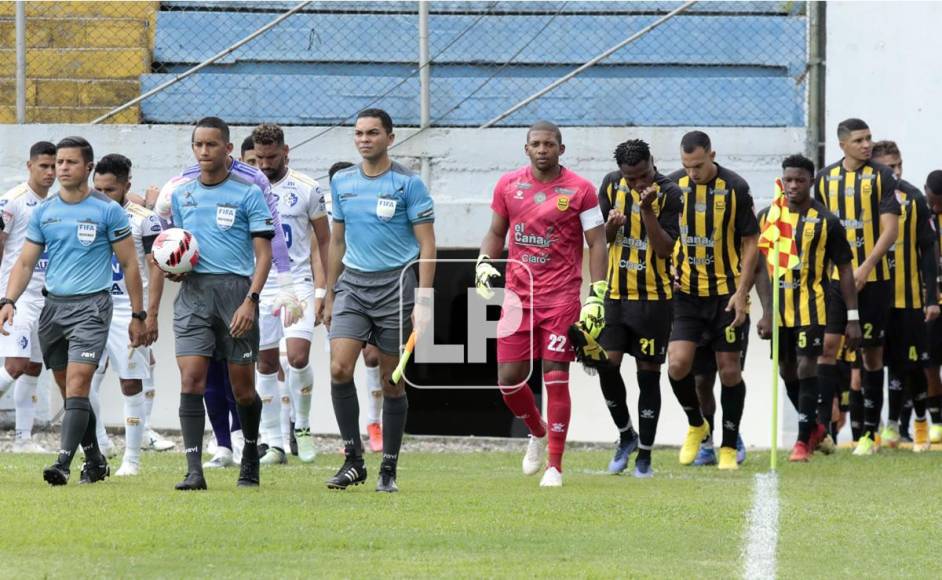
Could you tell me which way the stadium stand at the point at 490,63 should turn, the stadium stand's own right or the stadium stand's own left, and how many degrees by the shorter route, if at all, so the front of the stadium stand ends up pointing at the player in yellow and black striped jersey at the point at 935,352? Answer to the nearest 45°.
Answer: approximately 45° to the stadium stand's own left

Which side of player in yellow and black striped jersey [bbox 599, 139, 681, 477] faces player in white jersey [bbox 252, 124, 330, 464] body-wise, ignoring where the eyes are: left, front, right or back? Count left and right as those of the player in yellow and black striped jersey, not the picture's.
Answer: right

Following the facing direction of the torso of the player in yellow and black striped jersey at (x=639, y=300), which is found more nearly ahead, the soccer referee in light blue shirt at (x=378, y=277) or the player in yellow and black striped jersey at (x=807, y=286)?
the soccer referee in light blue shirt

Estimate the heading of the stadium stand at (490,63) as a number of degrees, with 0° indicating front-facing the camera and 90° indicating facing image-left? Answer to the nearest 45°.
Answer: approximately 0°
